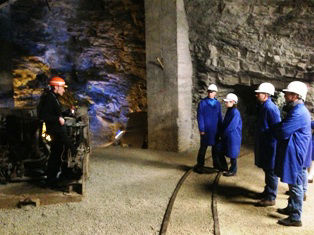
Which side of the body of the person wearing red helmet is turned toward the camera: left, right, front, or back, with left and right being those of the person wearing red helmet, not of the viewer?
right

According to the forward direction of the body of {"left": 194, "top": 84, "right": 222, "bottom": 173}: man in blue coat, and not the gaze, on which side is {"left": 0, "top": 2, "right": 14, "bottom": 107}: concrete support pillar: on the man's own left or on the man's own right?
on the man's own right

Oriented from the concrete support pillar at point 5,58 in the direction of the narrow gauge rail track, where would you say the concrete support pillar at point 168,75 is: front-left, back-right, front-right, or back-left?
front-left

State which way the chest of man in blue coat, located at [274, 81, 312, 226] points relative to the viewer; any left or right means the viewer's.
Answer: facing to the left of the viewer

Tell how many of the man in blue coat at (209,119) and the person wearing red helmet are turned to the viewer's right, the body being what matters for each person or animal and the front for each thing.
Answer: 1

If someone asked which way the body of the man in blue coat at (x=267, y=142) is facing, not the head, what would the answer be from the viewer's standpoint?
to the viewer's left

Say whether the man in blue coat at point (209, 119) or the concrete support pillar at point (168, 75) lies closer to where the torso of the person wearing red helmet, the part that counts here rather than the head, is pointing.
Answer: the man in blue coat

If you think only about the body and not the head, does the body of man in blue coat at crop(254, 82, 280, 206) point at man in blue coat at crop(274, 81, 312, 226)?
no

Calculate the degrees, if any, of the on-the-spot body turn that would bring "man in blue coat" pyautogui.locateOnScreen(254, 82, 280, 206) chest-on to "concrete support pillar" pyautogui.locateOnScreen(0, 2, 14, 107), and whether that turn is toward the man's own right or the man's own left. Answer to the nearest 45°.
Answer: approximately 45° to the man's own right

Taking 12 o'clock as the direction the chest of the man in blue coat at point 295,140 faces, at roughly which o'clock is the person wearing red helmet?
The person wearing red helmet is roughly at 12 o'clock from the man in blue coat.

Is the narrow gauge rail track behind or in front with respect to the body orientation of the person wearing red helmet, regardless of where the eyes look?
in front

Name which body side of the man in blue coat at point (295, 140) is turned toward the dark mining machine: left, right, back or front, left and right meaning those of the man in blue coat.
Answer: front

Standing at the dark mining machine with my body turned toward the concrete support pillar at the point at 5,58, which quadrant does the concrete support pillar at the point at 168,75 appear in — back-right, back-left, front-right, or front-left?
front-right
